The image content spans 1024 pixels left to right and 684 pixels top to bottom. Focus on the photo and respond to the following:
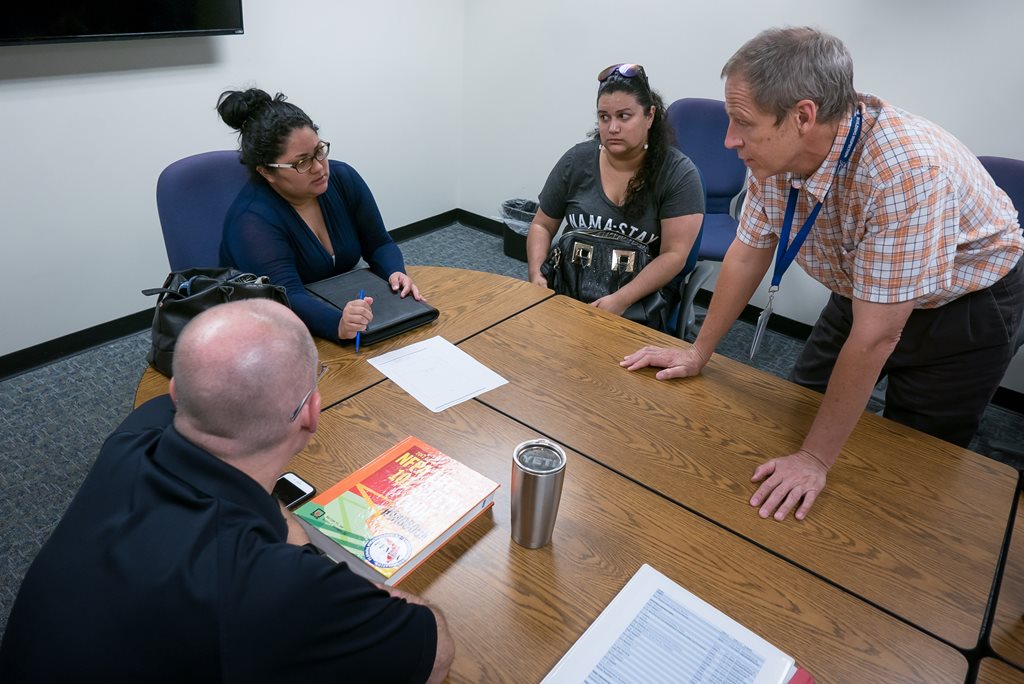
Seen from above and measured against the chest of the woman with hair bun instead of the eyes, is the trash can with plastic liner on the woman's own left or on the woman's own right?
on the woman's own left

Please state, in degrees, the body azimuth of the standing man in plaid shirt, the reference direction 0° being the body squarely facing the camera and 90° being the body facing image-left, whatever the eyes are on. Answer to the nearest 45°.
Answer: approximately 45°

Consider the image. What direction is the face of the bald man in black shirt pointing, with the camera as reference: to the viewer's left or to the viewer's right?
to the viewer's right

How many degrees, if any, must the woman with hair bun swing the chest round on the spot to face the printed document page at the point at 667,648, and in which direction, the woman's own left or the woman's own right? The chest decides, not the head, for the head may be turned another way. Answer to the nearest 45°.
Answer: approximately 45° to the woman's own right

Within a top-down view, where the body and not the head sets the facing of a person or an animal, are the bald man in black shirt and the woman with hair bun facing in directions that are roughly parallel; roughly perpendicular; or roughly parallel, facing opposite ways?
roughly perpendicular

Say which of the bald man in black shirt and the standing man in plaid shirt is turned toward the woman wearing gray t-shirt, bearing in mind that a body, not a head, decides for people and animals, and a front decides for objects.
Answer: the bald man in black shirt
